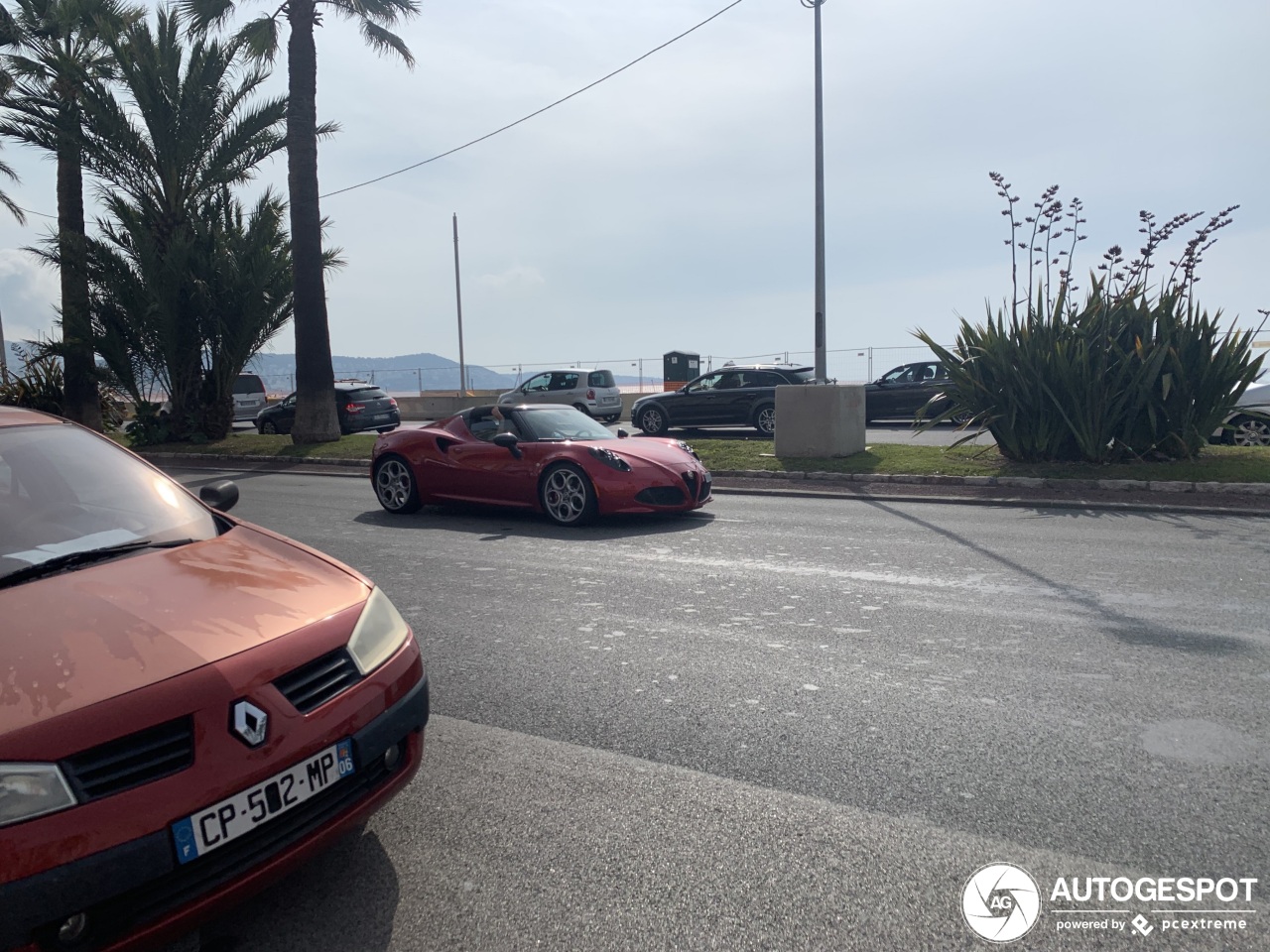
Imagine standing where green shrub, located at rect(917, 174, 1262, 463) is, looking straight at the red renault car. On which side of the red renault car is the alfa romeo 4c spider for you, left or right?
right

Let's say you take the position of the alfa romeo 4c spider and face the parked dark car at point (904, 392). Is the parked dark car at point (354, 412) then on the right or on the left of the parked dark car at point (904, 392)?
left

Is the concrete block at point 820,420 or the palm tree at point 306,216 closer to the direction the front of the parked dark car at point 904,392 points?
the palm tree

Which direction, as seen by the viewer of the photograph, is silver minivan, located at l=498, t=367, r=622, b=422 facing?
facing away from the viewer and to the left of the viewer

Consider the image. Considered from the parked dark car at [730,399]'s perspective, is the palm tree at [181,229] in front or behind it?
in front

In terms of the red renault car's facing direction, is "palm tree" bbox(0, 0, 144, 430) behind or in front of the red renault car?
behind

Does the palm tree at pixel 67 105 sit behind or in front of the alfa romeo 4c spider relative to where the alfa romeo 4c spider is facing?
behind

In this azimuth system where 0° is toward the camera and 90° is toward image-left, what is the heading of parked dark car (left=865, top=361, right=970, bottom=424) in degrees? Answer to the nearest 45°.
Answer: approximately 90°

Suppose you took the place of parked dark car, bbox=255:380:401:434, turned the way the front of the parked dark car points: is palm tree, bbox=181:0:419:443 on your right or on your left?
on your left

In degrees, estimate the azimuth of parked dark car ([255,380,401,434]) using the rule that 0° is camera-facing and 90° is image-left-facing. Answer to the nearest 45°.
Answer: approximately 135°

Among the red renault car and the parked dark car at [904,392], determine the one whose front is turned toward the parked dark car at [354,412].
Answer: the parked dark car at [904,392]

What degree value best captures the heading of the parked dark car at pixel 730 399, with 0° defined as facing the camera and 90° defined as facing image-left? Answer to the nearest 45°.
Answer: approximately 90°
